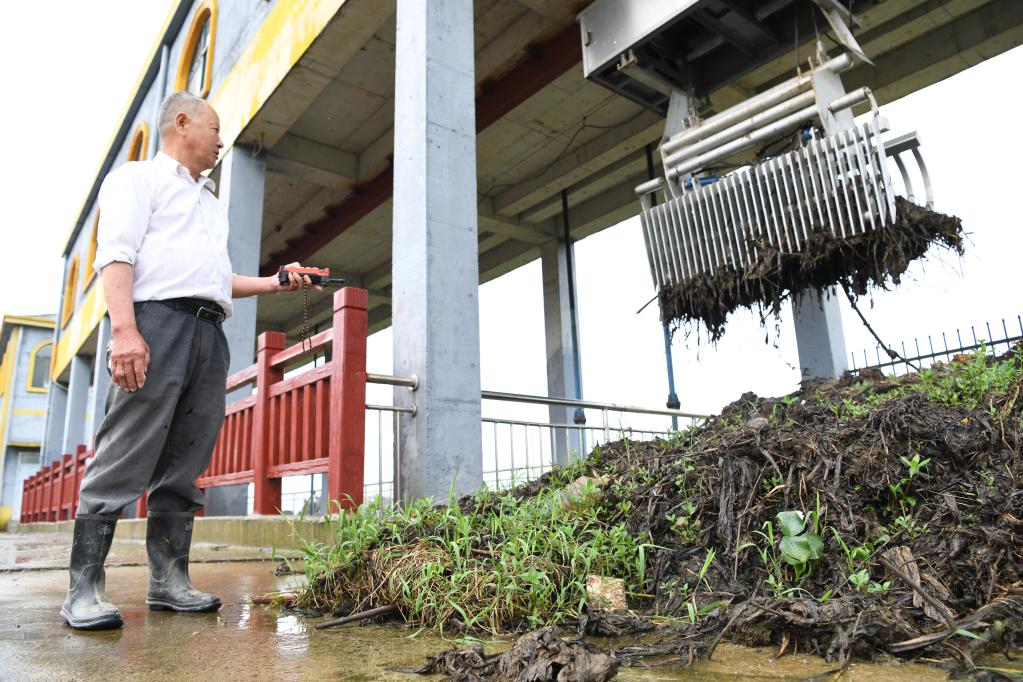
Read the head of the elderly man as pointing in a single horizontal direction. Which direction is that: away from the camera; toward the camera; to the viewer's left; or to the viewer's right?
to the viewer's right

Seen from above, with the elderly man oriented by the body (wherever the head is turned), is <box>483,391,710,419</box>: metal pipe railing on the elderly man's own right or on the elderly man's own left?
on the elderly man's own left

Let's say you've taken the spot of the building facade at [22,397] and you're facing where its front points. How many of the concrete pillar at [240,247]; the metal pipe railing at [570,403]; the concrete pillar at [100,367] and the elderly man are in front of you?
4

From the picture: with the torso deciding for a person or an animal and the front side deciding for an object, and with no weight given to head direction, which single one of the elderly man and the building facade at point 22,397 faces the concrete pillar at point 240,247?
the building facade

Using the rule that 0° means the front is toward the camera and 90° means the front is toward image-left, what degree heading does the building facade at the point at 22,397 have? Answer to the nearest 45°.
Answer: approximately 0°

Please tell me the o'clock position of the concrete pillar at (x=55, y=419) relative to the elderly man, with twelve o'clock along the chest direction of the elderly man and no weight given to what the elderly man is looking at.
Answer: The concrete pillar is roughly at 7 o'clock from the elderly man.

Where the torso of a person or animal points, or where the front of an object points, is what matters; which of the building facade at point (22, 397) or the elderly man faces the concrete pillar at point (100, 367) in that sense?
the building facade

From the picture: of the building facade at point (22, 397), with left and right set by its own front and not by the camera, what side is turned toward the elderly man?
front

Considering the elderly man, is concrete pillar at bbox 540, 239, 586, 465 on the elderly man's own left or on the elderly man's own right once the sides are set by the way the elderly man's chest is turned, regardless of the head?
on the elderly man's own left

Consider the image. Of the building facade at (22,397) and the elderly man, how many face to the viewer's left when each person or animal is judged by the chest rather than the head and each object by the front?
0

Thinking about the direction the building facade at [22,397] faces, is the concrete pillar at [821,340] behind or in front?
in front

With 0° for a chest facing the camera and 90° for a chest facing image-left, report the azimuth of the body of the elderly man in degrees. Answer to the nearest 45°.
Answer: approximately 315°
